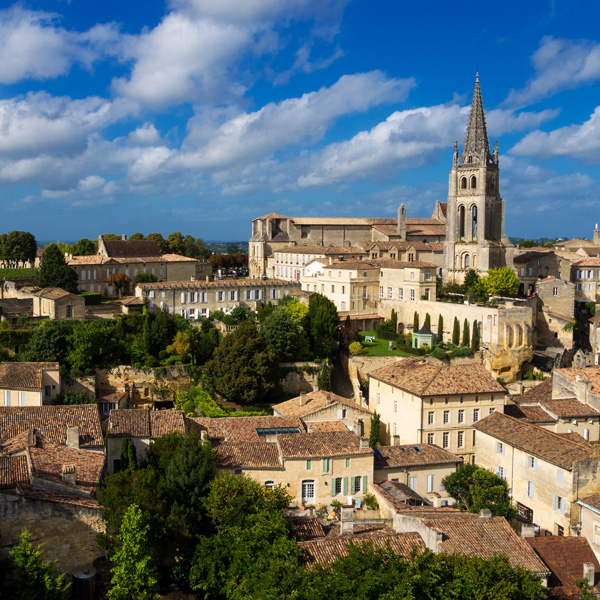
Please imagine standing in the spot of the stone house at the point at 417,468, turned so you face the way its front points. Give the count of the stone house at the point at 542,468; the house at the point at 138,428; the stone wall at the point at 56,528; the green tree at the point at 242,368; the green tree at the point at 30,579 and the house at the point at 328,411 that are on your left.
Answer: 1

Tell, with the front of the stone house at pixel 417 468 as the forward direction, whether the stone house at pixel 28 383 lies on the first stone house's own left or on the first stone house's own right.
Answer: on the first stone house's own right

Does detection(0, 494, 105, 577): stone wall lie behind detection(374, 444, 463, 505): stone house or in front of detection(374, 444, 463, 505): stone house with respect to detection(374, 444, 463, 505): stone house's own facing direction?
in front

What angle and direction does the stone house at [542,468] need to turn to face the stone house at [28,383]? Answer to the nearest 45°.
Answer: approximately 45° to its right

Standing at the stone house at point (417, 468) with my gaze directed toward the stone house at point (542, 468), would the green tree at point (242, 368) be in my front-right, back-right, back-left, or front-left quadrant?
back-left

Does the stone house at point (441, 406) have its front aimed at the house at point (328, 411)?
no

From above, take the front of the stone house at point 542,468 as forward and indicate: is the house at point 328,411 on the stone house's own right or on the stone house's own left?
on the stone house's own right

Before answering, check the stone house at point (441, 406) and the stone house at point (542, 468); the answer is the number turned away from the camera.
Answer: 0

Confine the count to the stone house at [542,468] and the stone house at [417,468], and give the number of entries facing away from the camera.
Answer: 0

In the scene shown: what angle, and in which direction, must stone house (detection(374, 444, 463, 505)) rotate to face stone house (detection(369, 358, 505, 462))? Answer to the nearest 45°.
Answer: approximately 180°

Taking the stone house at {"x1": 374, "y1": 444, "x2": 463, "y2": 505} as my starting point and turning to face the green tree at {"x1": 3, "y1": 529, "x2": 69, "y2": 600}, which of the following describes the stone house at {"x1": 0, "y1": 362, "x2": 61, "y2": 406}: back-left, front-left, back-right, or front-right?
front-right

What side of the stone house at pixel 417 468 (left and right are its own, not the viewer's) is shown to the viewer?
front

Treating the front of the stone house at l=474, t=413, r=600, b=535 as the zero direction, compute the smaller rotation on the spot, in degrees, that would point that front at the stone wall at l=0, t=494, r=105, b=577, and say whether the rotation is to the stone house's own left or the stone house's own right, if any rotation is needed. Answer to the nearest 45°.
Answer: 0° — it already faces it

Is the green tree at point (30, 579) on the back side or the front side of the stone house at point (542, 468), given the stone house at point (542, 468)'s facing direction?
on the front side

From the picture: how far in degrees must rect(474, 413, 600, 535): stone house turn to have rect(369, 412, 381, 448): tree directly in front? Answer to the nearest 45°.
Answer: approximately 90° to its right

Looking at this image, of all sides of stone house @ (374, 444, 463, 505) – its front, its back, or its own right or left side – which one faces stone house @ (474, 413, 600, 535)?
left

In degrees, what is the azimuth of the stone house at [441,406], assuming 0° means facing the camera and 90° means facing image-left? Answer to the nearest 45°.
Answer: approximately 315°

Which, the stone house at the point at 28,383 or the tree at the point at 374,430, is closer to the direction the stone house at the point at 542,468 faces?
the stone house
